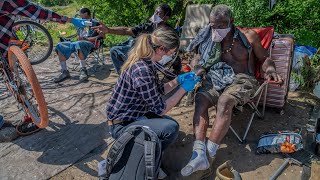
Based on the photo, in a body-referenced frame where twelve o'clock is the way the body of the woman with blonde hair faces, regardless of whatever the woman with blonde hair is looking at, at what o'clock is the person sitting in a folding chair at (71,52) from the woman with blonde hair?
The person sitting in a folding chair is roughly at 8 o'clock from the woman with blonde hair.

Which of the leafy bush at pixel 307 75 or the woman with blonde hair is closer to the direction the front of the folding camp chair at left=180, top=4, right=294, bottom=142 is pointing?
the woman with blonde hair

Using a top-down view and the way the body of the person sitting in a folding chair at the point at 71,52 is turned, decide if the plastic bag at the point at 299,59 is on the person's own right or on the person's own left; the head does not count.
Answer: on the person's own left

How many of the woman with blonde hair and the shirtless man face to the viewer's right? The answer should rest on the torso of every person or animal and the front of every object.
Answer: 1

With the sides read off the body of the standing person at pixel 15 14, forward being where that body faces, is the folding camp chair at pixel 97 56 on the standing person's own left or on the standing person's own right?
on the standing person's own left

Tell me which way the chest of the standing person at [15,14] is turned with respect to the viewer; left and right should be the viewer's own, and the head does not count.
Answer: facing to the right of the viewer

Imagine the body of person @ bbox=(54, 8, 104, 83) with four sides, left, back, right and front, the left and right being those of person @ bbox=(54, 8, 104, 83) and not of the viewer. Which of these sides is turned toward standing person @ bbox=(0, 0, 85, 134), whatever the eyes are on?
front

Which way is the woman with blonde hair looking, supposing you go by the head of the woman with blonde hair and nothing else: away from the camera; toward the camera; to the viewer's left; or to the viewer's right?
to the viewer's right

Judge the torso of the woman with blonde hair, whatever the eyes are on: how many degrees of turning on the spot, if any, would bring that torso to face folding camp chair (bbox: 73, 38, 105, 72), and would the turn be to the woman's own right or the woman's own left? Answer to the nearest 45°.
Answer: approximately 90° to the woman's own left

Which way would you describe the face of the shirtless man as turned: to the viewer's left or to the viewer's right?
to the viewer's left

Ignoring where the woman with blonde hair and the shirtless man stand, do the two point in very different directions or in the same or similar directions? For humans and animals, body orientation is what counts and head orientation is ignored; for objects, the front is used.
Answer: very different directions

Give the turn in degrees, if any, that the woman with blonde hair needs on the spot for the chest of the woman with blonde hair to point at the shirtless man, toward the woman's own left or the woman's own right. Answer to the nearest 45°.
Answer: approximately 45° to the woman's own left

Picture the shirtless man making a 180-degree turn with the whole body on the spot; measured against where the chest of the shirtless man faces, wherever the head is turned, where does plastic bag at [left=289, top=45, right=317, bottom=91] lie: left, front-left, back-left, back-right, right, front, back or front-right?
front

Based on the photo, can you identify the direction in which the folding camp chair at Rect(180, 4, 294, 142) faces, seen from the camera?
facing the viewer and to the left of the viewer

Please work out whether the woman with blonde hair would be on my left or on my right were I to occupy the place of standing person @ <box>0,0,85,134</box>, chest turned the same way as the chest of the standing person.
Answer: on my right

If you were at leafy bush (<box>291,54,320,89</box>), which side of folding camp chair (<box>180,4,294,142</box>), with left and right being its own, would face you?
back

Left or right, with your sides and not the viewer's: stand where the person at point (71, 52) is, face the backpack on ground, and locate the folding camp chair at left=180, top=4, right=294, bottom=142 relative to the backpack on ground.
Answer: left

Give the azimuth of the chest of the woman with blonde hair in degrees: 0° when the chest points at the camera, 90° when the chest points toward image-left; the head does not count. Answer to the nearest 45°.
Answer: approximately 270°
